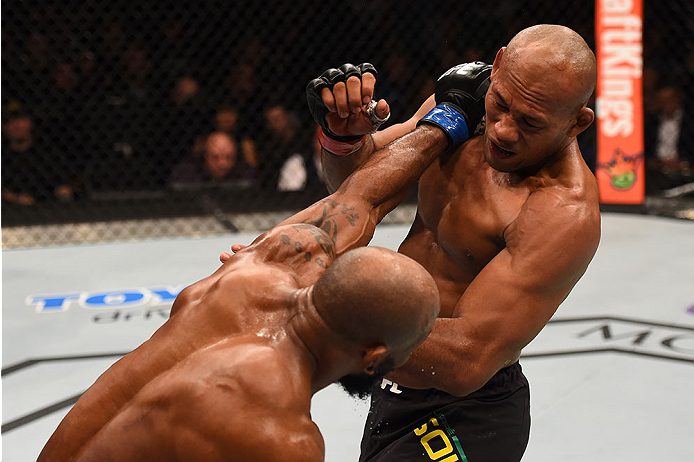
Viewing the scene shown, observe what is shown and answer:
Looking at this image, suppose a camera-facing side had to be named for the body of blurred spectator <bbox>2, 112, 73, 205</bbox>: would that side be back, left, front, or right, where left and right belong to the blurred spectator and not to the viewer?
front

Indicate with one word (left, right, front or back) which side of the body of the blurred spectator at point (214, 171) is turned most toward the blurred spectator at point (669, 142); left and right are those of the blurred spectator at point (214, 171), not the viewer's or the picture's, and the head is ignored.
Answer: left

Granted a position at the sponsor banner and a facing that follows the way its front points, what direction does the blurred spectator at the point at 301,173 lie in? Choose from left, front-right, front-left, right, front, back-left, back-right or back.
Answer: right

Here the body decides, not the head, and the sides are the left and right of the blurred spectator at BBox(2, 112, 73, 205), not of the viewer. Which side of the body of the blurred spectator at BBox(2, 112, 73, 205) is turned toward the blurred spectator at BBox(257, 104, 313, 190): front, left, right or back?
left

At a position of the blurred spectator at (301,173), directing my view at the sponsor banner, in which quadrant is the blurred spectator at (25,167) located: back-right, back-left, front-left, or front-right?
back-right

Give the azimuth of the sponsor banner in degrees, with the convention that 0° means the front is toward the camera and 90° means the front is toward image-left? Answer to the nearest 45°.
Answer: approximately 0°

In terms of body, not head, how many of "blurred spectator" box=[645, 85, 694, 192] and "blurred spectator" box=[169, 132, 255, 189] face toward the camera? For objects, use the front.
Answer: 2

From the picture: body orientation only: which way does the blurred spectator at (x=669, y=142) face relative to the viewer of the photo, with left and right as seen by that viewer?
facing the viewer

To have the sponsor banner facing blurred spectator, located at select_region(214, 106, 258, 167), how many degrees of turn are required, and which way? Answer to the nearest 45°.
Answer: approximately 90° to its right

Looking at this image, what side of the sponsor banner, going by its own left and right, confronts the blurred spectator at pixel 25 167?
right
